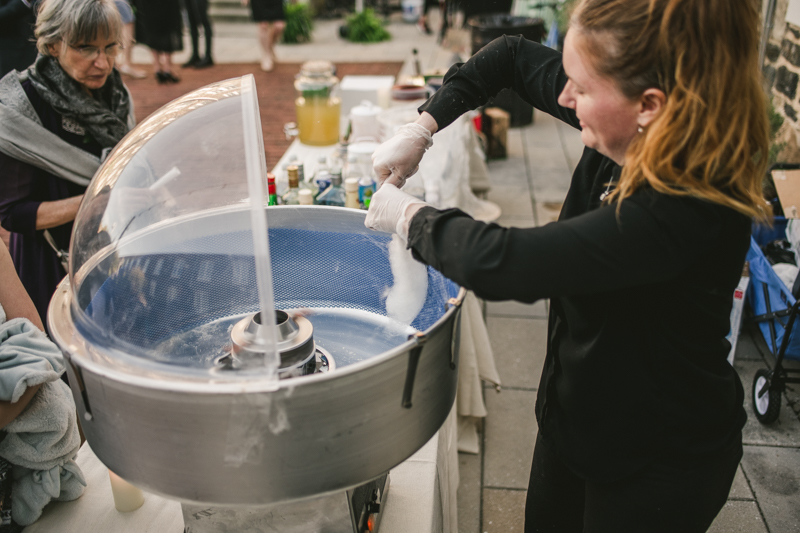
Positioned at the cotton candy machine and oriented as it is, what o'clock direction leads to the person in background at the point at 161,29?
The person in background is roughly at 9 o'clock from the cotton candy machine.

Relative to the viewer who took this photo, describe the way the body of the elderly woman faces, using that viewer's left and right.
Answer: facing the viewer and to the right of the viewer

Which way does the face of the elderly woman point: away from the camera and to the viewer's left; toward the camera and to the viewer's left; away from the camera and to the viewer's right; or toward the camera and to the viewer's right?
toward the camera and to the viewer's right

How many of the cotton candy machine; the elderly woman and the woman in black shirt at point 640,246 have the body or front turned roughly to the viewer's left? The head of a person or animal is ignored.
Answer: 1

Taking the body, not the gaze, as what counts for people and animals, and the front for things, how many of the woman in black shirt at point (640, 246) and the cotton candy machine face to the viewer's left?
1

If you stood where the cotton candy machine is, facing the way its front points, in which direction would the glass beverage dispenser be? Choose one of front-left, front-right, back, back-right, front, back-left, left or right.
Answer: left

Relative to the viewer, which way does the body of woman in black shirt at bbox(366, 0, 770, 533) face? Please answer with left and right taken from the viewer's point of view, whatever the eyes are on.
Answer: facing to the left of the viewer

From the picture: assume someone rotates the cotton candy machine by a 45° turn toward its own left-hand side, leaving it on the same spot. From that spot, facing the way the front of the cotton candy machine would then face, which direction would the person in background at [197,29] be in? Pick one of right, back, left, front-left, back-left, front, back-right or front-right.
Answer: front-left

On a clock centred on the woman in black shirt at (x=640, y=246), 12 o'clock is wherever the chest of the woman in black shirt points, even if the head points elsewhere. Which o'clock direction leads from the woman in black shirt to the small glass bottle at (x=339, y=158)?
The small glass bottle is roughly at 2 o'clock from the woman in black shirt.

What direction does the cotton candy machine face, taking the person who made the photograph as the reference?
facing to the right of the viewer

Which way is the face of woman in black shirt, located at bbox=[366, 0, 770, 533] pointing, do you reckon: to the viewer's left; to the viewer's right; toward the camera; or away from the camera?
to the viewer's left

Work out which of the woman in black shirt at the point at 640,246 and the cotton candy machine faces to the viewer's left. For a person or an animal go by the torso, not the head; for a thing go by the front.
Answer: the woman in black shirt

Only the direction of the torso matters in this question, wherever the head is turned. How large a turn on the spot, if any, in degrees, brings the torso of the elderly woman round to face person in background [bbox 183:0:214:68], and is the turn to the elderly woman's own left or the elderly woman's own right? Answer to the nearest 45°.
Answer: approximately 135° to the elderly woman's own left
